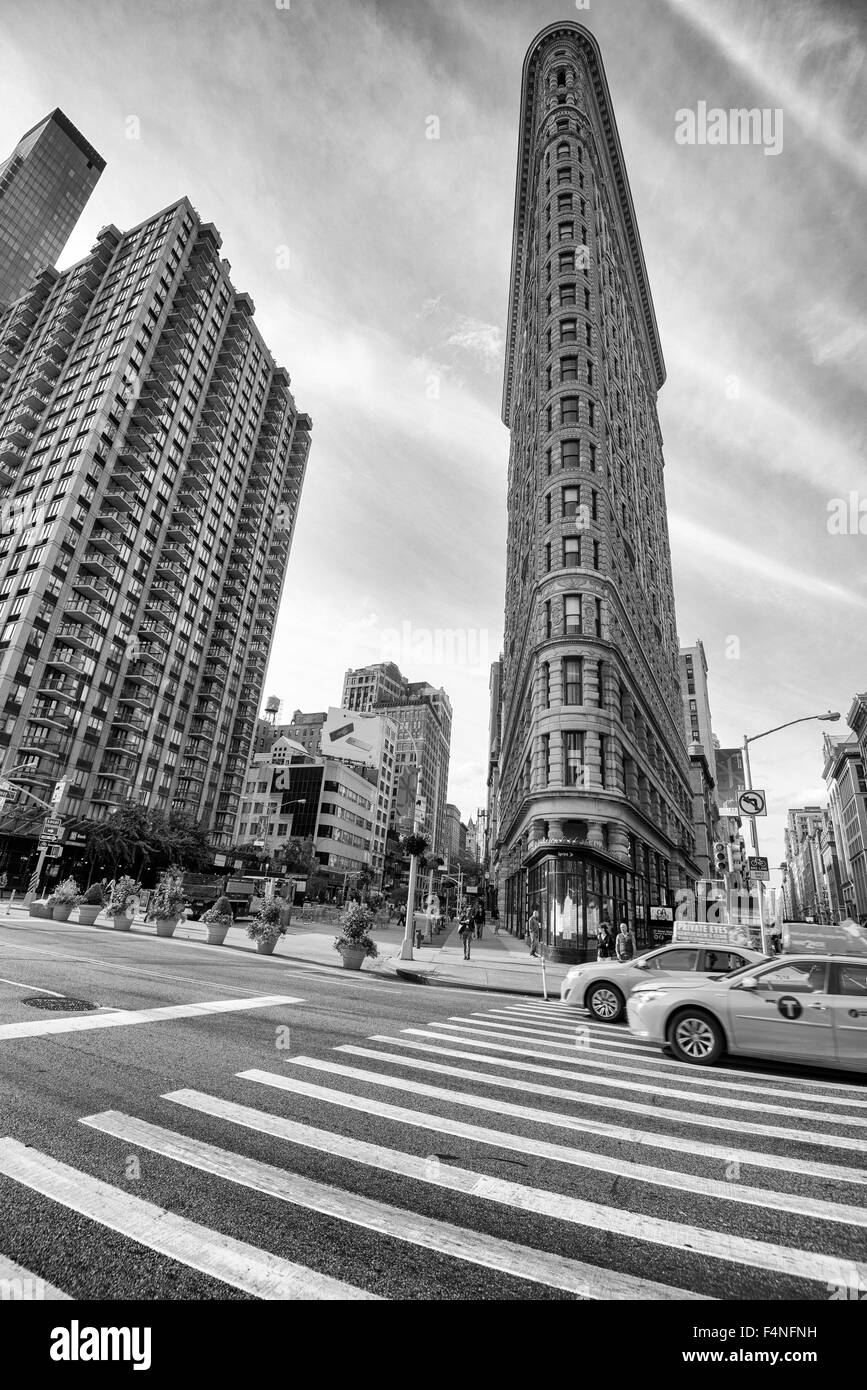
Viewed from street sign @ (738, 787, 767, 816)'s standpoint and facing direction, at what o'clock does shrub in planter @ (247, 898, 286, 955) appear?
The shrub in planter is roughly at 2 o'clock from the street sign.

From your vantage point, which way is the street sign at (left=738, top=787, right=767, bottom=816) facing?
toward the camera

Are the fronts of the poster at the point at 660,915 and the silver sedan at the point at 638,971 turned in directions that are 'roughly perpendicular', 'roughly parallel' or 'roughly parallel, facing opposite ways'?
roughly perpendicular

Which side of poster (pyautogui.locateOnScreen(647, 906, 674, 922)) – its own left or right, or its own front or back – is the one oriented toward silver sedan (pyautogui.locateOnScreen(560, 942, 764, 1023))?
front

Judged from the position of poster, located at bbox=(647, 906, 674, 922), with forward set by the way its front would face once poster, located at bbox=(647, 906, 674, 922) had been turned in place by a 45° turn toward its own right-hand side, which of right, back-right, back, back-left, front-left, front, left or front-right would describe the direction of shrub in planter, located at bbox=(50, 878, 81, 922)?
front

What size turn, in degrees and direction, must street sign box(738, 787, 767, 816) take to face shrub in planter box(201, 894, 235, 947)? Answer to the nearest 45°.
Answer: approximately 90° to its right

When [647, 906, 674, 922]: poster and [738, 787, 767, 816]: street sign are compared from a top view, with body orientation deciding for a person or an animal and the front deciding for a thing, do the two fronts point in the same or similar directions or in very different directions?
same or similar directions

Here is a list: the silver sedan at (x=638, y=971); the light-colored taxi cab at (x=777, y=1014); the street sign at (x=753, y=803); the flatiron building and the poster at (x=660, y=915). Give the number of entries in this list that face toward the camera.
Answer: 3

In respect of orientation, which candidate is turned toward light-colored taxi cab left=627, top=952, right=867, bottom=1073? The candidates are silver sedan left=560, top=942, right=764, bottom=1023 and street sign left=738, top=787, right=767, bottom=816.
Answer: the street sign

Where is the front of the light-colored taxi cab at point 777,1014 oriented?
to the viewer's left

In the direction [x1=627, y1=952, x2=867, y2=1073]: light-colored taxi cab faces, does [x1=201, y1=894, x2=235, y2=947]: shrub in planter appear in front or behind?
in front

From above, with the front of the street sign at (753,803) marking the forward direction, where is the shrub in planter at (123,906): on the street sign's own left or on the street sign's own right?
on the street sign's own right

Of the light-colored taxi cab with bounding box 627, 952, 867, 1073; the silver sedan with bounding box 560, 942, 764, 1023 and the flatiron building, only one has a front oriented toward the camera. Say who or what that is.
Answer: the flatiron building

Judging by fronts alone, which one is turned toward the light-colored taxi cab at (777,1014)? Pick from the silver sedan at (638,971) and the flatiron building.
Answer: the flatiron building

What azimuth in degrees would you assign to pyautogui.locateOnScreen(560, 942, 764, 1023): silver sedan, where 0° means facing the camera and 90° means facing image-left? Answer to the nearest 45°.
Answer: approximately 90°

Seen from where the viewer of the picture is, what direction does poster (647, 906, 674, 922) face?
facing the viewer
